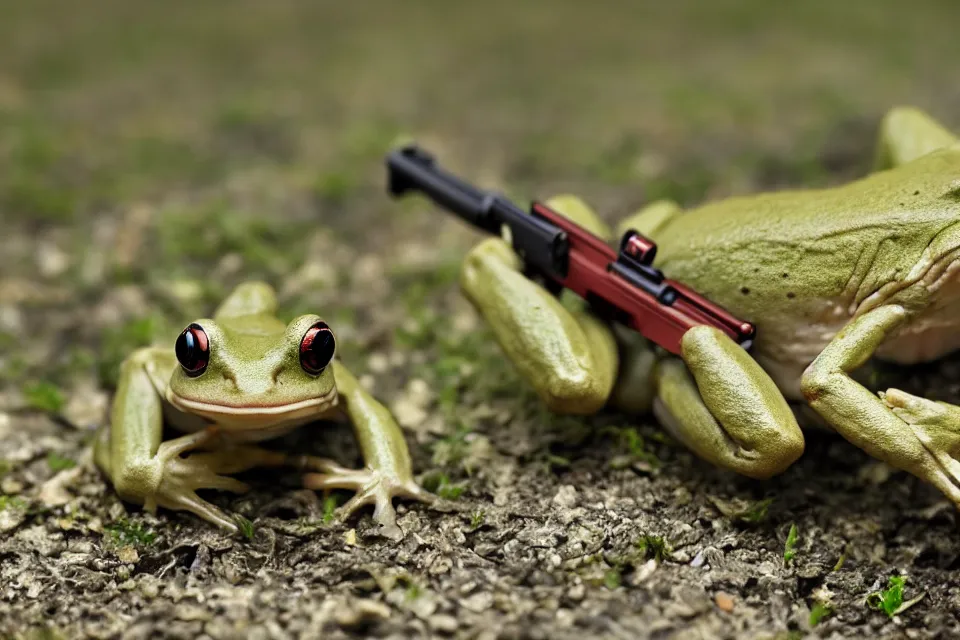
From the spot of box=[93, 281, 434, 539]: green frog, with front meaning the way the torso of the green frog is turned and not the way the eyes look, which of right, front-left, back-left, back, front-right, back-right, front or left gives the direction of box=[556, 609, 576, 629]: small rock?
front-left

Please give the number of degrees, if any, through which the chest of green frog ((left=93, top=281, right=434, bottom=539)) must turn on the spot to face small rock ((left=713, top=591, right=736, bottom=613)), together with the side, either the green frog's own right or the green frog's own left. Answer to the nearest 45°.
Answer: approximately 45° to the green frog's own left

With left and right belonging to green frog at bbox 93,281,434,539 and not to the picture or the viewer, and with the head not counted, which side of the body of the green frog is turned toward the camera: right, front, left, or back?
front

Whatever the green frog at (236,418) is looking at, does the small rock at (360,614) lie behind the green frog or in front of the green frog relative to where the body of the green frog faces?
in front

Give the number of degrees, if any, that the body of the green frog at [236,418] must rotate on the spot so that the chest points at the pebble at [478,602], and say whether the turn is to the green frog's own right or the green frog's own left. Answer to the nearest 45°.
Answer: approximately 45° to the green frog's own left

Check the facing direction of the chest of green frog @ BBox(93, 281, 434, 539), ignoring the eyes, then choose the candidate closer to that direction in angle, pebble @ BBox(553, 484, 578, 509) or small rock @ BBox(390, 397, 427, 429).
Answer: the pebble

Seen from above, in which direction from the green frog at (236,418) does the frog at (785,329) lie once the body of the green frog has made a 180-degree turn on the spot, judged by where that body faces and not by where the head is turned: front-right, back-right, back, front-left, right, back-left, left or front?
right

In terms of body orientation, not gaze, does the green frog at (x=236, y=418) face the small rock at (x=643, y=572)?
no
